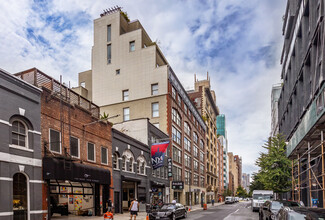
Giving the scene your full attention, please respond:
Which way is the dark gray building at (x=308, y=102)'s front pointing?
to the viewer's left

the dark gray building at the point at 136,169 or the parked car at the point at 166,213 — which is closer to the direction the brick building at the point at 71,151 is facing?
the parked car

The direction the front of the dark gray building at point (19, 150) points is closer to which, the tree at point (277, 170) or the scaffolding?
the scaffolding
